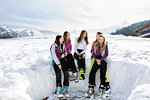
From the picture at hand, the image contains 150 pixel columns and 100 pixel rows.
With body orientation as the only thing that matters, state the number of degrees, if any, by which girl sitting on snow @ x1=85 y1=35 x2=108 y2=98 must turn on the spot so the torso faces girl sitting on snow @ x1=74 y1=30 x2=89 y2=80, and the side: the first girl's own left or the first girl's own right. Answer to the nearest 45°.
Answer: approximately 135° to the first girl's own right

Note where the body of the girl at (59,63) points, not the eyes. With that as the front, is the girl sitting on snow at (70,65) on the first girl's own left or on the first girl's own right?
on the first girl's own left

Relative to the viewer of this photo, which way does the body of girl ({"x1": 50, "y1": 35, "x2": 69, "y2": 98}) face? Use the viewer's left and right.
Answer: facing the viewer and to the right of the viewer

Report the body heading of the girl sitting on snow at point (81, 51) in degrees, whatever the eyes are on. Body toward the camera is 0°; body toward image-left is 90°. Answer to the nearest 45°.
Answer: approximately 0°

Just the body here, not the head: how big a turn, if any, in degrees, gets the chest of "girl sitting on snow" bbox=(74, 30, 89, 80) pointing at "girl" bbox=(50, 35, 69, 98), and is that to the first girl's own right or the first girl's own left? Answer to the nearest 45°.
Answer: approximately 45° to the first girl's own right

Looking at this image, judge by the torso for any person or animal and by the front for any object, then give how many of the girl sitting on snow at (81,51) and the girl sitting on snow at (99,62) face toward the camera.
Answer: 2
